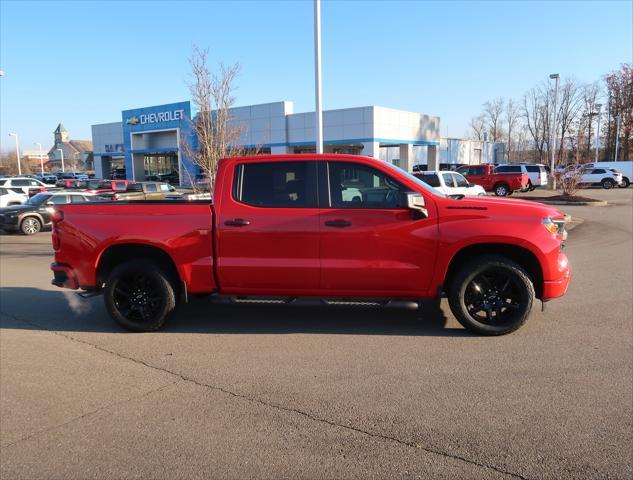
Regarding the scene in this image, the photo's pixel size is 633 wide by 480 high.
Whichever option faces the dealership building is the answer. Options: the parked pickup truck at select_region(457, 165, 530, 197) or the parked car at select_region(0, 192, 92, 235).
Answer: the parked pickup truck at select_region(457, 165, 530, 197)

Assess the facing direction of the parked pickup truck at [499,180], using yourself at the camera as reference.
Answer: facing away from the viewer and to the left of the viewer

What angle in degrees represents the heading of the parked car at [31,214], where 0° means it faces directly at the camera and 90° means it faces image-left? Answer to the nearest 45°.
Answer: approximately 45°

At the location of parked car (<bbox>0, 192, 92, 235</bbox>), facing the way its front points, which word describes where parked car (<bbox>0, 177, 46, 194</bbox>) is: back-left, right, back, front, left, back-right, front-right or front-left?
back-right

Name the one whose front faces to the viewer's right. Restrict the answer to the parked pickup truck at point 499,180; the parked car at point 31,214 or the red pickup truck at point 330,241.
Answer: the red pickup truck

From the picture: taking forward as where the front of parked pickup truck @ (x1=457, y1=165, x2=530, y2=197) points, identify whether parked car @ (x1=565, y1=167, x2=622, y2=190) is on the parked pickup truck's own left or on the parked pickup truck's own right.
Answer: on the parked pickup truck's own right

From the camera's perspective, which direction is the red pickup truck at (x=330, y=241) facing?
to the viewer's right

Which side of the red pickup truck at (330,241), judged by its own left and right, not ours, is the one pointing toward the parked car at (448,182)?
left

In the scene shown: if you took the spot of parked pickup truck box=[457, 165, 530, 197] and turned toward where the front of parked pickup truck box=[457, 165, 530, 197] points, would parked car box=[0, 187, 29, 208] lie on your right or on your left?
on your left
